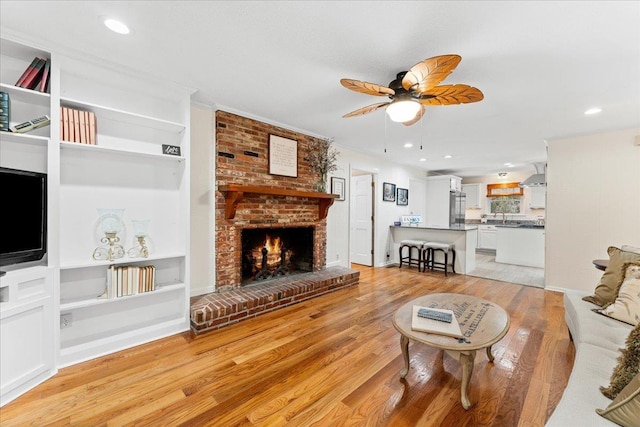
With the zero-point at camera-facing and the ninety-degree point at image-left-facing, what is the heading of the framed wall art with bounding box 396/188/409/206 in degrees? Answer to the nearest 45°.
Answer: approximately 315°

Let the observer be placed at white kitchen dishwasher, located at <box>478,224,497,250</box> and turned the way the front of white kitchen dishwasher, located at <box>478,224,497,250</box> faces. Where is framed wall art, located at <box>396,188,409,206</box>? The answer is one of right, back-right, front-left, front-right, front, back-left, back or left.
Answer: front-right

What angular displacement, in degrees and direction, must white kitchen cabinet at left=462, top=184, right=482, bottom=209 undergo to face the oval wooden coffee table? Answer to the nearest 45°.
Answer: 0° — it already faces it

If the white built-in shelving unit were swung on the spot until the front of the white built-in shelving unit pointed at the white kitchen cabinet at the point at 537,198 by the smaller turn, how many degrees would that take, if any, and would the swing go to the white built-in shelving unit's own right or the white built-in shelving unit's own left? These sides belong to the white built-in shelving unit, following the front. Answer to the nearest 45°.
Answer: approximately 45° to the white built-in shelving unit's own left

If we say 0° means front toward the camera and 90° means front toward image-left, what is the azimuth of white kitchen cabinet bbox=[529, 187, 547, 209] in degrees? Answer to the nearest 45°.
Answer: approximately 0°

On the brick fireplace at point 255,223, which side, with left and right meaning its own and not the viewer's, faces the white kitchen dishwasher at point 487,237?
left
